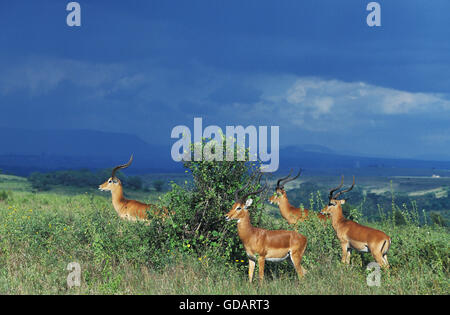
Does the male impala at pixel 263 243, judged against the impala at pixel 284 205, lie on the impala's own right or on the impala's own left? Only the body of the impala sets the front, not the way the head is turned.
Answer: on the impala's own left

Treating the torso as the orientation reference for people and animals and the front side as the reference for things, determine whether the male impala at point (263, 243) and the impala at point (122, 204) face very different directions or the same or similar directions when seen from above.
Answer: same or similar directions

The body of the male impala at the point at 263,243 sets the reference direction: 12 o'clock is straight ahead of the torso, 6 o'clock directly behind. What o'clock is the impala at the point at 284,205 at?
The impala is roughly at 3 o'clock from the male impala.

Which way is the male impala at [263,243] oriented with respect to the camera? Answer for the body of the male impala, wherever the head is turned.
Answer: to the viewer's left

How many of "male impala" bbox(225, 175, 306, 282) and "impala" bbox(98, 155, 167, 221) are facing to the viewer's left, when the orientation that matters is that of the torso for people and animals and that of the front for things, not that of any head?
2

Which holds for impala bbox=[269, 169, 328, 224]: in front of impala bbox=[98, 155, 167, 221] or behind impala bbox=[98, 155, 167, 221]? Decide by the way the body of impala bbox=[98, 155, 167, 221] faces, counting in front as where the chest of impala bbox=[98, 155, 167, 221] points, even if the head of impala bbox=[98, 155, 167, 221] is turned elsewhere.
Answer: behind

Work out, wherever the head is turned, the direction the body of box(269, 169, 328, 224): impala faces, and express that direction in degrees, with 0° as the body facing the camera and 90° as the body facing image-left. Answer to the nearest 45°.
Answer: approximately 90°

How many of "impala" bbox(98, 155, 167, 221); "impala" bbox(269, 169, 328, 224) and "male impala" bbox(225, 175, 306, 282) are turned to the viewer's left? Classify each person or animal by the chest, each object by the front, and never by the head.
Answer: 3

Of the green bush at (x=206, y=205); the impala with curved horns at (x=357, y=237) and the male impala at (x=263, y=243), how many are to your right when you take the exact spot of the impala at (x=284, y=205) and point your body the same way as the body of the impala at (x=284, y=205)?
0

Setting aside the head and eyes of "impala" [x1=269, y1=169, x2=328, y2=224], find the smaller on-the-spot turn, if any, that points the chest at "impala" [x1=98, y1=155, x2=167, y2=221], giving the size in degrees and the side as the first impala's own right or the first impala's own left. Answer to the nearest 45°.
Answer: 0° — it already faces it

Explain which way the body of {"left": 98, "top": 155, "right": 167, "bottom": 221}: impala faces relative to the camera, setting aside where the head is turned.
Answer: to the viewer's left

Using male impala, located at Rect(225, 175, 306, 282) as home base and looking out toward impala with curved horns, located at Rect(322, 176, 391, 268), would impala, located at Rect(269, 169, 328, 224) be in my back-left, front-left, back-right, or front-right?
front-left

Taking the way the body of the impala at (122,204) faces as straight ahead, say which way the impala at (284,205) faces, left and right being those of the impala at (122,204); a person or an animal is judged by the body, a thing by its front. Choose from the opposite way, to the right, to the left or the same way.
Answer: the same way

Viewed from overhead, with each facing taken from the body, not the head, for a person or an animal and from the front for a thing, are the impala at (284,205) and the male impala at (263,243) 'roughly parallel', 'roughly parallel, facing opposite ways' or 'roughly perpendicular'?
roughly parallel

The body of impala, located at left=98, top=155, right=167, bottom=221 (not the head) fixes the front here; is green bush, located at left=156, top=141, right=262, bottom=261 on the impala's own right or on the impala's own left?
on the impala's own left
